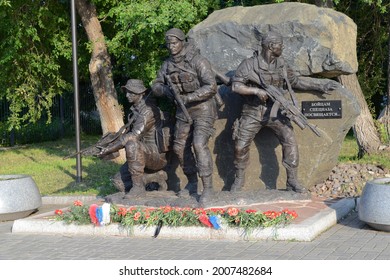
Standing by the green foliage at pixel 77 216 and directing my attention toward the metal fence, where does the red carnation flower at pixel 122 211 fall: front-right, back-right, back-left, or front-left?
back-right

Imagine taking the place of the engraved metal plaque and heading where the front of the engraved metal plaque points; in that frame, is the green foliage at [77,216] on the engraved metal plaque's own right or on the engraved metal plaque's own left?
on the engraved metal plaque's own right

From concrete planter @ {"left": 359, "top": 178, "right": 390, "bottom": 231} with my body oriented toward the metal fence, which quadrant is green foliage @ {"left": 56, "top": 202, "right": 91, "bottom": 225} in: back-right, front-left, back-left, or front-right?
front-left

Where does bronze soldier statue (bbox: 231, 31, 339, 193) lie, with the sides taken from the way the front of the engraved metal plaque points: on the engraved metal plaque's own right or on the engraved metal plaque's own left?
on the engraved metal plaque's own right

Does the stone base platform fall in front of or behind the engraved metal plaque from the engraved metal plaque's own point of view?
in front

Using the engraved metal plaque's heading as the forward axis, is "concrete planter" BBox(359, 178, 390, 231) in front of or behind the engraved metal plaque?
in front

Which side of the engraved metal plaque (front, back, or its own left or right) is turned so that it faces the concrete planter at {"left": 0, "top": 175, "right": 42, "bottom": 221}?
right

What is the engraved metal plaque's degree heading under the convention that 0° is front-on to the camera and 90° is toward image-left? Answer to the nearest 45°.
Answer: approximately 0°

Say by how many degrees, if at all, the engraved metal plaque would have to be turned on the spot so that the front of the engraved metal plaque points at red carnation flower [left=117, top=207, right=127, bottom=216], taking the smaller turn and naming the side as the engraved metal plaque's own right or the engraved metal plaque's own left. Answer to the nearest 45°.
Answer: approximately 45° to the engraved metal plaque's own right

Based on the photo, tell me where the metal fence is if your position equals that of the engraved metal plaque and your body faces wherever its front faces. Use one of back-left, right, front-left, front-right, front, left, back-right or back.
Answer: back-right
